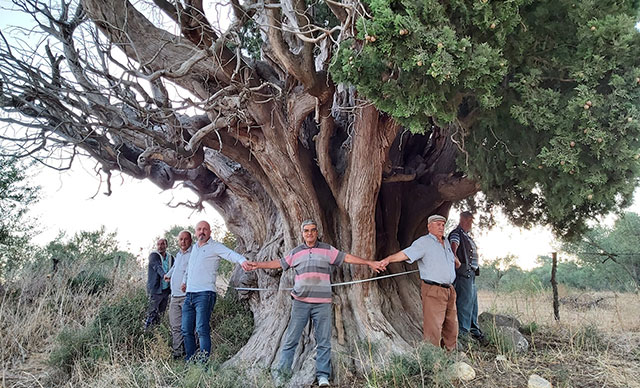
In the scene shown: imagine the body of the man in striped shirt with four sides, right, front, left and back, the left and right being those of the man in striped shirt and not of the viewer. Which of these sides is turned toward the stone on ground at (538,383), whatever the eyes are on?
left

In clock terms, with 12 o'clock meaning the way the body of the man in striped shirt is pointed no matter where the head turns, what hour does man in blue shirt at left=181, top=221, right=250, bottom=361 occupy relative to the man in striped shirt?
The man in blue shirt is roughly at 4 o'clock from the man in striped shirt.

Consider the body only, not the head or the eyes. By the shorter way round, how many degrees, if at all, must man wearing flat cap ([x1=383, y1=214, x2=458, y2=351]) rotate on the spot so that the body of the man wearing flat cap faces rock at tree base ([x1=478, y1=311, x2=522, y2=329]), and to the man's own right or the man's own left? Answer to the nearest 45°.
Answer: approximately 90° to the man's own left

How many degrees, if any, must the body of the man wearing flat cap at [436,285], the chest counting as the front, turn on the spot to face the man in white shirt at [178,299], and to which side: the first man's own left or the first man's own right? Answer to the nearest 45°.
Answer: approximately 135° to the first man's own right

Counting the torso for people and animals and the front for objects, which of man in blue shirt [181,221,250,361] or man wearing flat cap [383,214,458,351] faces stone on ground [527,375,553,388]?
the man wearing flat cap

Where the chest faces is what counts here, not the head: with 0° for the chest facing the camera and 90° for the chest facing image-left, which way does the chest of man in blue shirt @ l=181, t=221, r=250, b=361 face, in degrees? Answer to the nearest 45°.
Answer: approximately 45°

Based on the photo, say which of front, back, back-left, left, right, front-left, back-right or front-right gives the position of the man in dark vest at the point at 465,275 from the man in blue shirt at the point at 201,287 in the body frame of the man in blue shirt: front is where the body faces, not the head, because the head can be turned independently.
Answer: back-left

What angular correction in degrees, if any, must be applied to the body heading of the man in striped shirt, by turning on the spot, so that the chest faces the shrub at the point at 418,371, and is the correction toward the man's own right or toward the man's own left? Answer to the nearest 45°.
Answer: approximately 45° to the man's own left

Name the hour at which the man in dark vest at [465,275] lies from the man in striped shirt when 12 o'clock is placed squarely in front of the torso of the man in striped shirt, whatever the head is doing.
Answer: The man in dark vest is roughly at 8 o'clock from the man in striped shirt.

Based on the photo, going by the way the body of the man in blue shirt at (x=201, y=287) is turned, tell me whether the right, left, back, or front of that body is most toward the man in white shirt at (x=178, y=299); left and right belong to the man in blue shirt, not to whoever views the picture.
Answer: right
